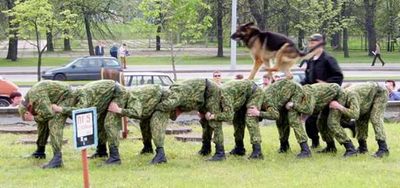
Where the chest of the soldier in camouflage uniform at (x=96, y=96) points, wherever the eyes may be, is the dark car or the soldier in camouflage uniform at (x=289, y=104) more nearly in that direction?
the dark car

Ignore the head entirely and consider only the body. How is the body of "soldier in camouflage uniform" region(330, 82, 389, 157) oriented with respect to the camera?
to the viewer's left

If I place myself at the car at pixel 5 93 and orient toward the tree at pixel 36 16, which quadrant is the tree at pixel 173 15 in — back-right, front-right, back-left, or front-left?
front-right

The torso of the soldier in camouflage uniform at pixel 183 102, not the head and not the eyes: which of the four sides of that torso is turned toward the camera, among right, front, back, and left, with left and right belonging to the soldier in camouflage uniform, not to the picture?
left

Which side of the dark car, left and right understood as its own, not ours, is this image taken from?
left

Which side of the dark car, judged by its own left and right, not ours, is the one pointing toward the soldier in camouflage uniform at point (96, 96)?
left

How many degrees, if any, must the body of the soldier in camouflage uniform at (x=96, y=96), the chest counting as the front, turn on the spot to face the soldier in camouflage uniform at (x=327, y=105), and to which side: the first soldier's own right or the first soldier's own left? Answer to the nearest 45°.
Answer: approximately 180°

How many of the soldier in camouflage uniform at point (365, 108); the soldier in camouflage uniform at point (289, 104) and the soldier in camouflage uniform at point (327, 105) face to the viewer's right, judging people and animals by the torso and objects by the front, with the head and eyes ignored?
0

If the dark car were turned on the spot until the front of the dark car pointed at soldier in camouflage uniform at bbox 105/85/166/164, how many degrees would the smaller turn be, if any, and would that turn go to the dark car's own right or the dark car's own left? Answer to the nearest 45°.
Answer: approximately 90° to the dark car's own left

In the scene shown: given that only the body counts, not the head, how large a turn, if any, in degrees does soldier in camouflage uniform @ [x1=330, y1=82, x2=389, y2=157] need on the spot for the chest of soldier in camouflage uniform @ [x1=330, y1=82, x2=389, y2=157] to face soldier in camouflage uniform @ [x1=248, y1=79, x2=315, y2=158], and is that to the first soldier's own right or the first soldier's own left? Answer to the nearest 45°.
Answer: approximately 45° to the first soldier's own left

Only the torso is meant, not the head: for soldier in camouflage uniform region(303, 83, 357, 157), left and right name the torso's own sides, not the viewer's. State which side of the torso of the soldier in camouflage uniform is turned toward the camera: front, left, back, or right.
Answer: left

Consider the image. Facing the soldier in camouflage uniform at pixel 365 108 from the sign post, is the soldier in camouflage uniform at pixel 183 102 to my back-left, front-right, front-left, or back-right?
front-left
